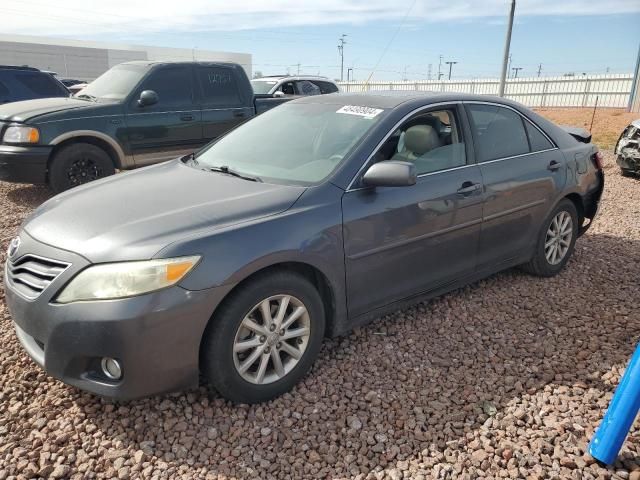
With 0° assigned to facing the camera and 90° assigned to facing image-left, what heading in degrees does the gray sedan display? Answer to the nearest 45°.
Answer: approximately 45°

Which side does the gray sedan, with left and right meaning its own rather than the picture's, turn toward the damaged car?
back

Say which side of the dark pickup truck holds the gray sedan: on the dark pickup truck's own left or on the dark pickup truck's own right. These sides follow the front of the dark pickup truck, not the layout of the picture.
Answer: on the dark pickup truck's own left

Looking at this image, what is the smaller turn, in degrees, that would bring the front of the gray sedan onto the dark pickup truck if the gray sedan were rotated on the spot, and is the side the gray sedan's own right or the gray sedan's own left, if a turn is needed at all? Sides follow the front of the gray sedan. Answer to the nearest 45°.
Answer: approximately 90° to the gray sedan's own right

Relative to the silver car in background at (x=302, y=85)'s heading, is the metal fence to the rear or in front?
to the rear

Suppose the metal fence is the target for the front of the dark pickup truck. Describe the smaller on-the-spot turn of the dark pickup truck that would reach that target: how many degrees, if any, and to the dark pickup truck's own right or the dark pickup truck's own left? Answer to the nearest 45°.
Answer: approximately 180°

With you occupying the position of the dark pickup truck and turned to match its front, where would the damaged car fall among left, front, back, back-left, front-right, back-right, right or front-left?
back-left

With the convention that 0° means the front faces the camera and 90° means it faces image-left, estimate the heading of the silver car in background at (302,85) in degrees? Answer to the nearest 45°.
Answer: approximately 45°
